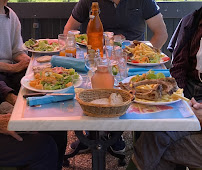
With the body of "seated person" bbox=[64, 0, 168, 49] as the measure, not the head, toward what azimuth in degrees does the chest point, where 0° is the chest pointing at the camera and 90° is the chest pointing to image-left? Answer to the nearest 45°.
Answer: approximately 0°

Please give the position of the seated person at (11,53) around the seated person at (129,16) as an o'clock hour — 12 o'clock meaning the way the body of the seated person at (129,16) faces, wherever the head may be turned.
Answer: the seated person at (11,53) is roughly at 2 o'clock from the seated person at (129,16).

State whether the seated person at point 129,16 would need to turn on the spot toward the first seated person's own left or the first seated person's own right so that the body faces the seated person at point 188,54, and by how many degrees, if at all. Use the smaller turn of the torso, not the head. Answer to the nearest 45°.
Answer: approximately 45° to the first seated person's own left

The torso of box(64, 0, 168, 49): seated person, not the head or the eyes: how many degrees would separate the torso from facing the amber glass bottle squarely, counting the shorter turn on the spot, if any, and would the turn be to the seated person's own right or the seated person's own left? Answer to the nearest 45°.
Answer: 0° — they already face it
